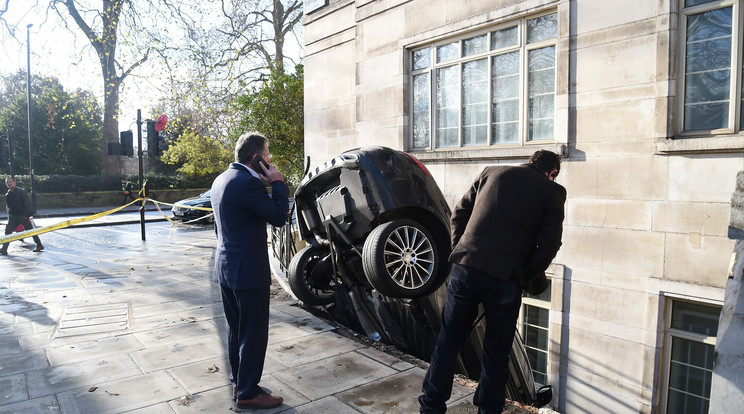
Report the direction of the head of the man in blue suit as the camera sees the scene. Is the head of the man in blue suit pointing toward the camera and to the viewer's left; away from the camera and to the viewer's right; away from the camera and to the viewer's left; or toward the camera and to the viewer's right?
away from the camera and to the viewer's right

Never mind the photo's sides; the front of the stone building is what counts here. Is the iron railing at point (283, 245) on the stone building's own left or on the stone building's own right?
on the stone building's own right

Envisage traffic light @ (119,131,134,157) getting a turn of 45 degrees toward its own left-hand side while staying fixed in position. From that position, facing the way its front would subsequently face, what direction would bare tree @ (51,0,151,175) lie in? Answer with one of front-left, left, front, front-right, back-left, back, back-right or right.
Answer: front-right

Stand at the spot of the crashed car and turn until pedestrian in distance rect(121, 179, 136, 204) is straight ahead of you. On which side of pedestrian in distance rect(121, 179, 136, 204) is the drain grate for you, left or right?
left

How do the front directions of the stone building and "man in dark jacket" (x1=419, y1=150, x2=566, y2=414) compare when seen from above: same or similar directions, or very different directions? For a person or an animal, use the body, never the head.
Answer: very different directions

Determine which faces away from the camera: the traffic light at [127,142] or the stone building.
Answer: the traffic light

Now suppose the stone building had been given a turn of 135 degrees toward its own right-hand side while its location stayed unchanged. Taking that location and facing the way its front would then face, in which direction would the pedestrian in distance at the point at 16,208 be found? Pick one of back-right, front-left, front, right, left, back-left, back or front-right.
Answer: left

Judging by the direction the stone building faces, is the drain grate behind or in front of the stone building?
in front

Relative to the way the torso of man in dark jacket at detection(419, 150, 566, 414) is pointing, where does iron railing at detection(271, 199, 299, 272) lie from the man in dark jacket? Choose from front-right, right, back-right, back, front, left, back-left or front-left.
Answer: left

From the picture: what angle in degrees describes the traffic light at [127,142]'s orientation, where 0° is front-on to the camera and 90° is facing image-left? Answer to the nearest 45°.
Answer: approximately 180°

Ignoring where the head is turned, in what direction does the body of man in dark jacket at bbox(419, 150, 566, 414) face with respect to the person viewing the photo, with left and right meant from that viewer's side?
facing away from the viewer and to the right of the viewer

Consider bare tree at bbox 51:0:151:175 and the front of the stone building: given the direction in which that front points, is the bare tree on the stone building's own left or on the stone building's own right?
on the stone building's own right

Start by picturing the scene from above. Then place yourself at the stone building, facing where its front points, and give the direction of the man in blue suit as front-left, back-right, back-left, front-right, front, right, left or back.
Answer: front

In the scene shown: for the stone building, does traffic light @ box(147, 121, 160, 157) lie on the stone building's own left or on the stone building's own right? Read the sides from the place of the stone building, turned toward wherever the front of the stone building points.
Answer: on the stone building's own right
